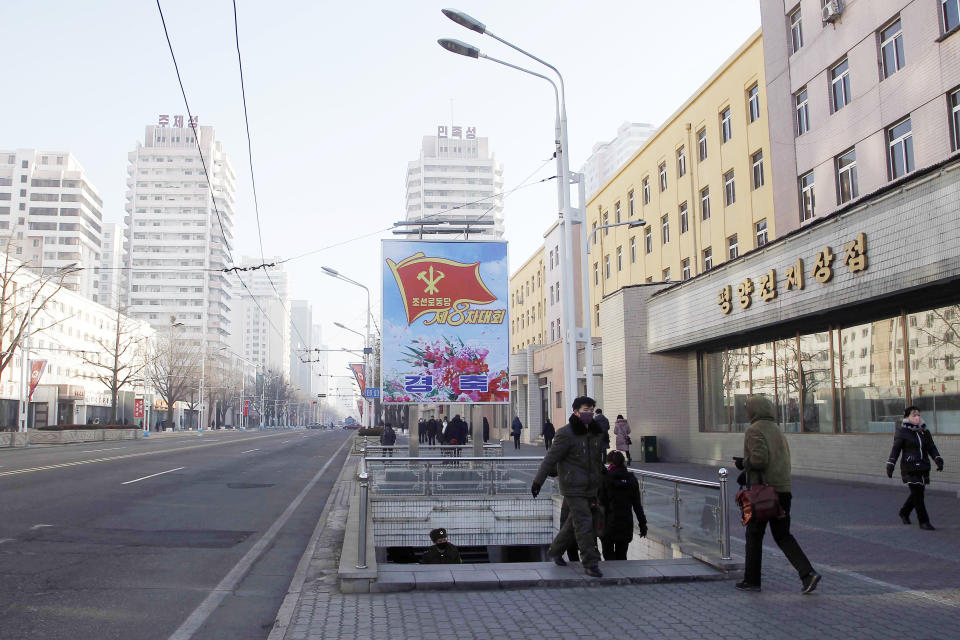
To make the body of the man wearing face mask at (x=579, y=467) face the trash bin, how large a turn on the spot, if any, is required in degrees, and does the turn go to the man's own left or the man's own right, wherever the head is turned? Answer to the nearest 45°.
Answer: approximately 135° to the man's own left

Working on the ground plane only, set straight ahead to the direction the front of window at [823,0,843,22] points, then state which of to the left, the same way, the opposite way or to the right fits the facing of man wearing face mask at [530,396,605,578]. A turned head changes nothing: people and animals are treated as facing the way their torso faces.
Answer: to the left

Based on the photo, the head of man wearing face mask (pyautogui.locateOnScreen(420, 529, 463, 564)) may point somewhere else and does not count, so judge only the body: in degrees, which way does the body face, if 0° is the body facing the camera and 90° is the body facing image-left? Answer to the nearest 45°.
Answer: approximately 0°

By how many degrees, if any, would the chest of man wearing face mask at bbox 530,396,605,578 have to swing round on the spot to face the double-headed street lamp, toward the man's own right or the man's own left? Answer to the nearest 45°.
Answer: approximately 135° to the man's own left

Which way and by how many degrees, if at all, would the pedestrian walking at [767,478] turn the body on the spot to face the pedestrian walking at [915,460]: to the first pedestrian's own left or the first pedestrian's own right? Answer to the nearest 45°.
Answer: approximately 45° to the first pedestrian's own right

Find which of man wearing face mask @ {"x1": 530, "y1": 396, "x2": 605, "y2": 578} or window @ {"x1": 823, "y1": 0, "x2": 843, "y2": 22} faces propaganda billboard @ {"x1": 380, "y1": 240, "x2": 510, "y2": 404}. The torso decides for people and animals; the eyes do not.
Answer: the window

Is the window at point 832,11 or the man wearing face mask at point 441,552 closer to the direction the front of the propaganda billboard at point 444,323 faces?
the man wearing face mask

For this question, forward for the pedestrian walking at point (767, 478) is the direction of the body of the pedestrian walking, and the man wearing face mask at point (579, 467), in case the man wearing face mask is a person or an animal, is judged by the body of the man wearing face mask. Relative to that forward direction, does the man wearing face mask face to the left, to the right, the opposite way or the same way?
the opposite way
